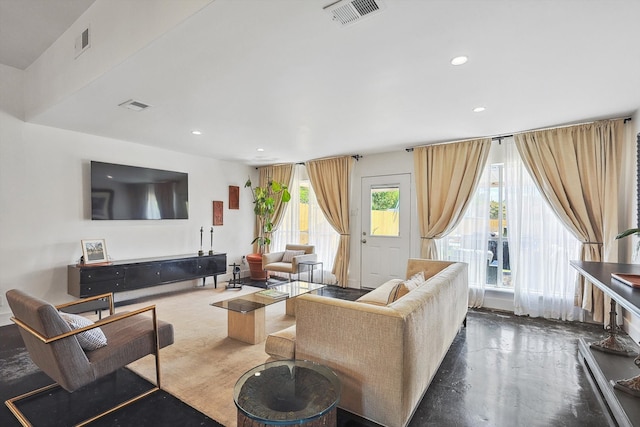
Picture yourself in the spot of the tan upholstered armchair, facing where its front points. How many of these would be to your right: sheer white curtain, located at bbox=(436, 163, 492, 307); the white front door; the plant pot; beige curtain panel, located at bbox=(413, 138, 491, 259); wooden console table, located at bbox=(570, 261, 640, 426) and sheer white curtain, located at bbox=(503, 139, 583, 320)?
1

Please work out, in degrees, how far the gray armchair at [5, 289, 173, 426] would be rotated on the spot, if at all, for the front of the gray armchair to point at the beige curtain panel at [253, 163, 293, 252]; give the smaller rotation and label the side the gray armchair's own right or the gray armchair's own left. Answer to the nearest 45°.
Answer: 0° — it already faces it

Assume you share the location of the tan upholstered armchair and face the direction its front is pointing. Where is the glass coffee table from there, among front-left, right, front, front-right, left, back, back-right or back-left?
front-left

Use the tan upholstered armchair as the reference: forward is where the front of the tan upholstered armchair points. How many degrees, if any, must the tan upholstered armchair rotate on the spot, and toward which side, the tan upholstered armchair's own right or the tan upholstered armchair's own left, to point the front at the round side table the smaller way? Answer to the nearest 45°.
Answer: approximately 45° to the tan upholstered armchair's own left

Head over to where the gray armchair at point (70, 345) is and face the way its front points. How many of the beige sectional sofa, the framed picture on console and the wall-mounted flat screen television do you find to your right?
1

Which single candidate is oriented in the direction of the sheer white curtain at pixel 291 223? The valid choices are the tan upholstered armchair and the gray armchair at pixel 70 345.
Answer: the gray armchair

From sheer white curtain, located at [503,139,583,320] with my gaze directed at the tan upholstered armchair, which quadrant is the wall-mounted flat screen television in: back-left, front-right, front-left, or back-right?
front-left

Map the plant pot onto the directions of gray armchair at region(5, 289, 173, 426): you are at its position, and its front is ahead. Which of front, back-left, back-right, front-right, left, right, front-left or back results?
front

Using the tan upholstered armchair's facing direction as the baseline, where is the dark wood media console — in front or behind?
in front

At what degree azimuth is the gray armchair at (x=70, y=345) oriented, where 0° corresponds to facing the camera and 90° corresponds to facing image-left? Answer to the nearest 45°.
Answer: approximately 225°

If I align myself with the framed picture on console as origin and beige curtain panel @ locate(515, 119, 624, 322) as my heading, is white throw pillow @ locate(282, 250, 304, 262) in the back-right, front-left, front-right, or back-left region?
front-left

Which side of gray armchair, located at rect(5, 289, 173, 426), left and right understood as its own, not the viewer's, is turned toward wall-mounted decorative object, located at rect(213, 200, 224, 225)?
front

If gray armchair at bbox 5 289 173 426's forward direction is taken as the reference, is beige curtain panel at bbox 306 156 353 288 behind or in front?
in front

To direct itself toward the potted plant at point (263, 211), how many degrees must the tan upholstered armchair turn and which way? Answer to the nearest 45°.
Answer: approximately 90° to its right
